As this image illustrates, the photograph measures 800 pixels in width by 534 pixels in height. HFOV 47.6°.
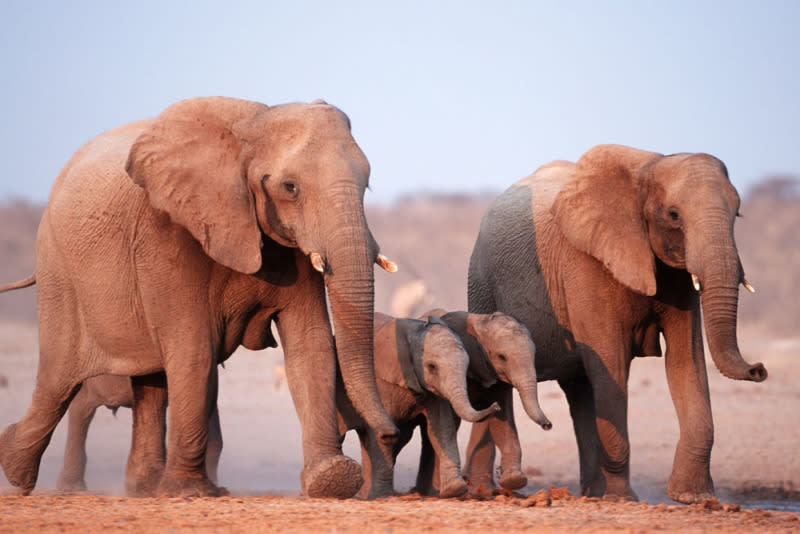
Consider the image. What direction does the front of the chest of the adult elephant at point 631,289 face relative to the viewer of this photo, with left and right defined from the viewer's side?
facing the viewer and to the right of the viewer

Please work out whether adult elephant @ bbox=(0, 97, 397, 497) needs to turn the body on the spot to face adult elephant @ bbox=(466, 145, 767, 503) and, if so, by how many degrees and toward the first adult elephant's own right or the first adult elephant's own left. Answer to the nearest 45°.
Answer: approximately 45° to the first adult elephant's own left

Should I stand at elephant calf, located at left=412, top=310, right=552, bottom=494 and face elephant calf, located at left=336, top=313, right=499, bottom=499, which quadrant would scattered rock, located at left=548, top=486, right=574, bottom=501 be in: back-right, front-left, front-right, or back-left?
back-left

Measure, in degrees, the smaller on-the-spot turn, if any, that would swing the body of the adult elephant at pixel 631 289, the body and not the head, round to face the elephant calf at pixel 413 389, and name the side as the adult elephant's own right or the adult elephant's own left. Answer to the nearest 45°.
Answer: approximately 135° to the adult elephant's own right

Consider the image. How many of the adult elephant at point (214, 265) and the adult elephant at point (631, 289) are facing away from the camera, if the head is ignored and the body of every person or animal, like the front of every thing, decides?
0

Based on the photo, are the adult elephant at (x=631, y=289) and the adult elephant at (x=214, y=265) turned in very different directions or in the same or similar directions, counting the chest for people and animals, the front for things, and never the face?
same or similar directions

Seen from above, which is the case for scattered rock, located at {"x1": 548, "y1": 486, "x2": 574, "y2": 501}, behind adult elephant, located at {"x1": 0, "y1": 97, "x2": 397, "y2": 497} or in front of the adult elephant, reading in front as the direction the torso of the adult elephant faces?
in front
